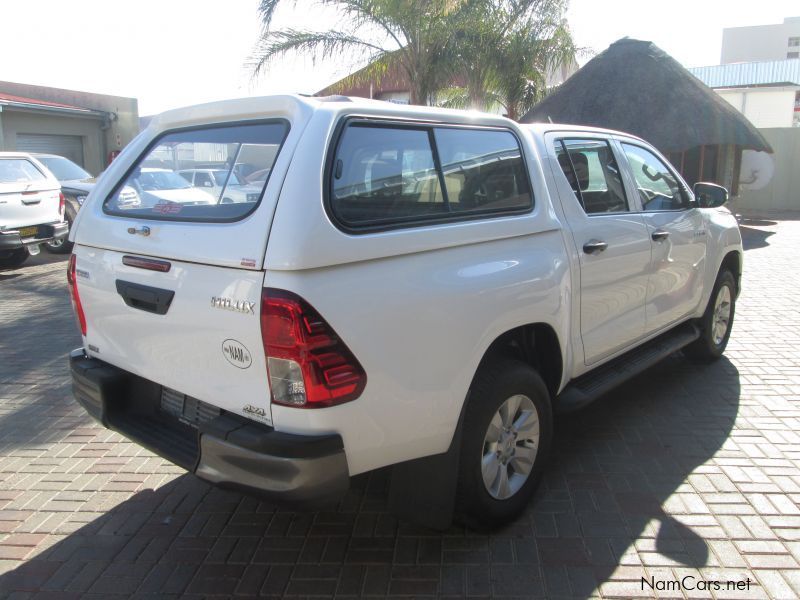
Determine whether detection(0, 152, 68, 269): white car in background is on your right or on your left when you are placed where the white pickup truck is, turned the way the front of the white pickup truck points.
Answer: on your left

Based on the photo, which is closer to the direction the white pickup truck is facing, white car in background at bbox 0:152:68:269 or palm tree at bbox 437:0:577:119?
the palm tree

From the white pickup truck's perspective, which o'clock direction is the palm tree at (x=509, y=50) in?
The palm tree is roughly at 11 o'clock from the white pickup truck.

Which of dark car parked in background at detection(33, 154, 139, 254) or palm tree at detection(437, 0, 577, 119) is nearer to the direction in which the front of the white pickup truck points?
the palm tree

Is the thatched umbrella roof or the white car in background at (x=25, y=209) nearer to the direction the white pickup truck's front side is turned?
the thatched umbrella roof

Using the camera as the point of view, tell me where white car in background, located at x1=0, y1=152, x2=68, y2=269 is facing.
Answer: facing away from the viewer and to the left of the viewer

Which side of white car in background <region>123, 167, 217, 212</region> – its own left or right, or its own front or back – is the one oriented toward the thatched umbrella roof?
left

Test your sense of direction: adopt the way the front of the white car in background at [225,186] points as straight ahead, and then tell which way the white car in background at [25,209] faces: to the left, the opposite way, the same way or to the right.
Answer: the opposite way

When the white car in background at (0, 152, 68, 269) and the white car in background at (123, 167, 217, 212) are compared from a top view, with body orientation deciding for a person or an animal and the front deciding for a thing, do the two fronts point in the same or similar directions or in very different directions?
very different directions

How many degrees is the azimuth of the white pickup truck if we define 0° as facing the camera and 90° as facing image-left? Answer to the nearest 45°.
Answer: approximately 225°
